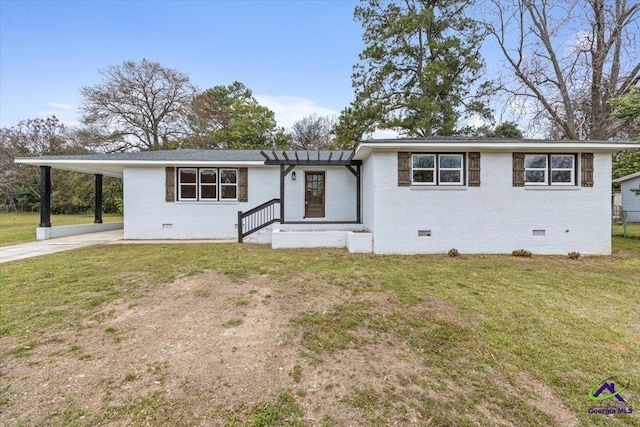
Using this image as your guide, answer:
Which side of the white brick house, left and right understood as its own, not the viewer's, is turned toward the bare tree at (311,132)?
back

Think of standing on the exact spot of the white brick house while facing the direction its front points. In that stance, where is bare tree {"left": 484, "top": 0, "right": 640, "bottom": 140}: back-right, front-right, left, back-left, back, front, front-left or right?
back-left

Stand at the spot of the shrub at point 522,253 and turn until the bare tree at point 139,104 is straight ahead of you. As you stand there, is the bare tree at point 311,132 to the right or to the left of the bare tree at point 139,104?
right

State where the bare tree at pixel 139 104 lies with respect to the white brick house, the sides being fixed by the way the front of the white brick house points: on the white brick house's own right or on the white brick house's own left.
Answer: on the white brick house's own right

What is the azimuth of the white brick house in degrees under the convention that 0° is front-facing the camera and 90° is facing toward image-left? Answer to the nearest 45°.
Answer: approximately 0°
